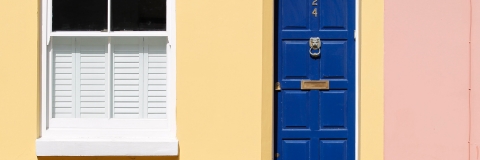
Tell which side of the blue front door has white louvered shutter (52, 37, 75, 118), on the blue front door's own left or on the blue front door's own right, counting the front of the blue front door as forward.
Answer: on the blue front door's own right

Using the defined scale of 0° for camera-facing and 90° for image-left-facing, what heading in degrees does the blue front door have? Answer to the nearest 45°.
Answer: approximately 0°

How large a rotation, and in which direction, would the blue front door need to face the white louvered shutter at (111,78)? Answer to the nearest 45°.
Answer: approximately 90° to its right

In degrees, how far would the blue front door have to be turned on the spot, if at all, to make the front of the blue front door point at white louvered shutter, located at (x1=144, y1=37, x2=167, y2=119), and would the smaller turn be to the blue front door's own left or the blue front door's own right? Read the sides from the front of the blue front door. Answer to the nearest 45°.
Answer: approximately 90° to the blue front door's own right

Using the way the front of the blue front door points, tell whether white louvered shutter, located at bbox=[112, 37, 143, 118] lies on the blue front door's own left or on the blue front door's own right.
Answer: on the blue front door's own right

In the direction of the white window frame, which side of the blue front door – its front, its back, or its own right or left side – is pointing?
right

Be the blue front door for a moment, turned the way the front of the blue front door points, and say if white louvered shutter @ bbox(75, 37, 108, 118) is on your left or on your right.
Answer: on your right
